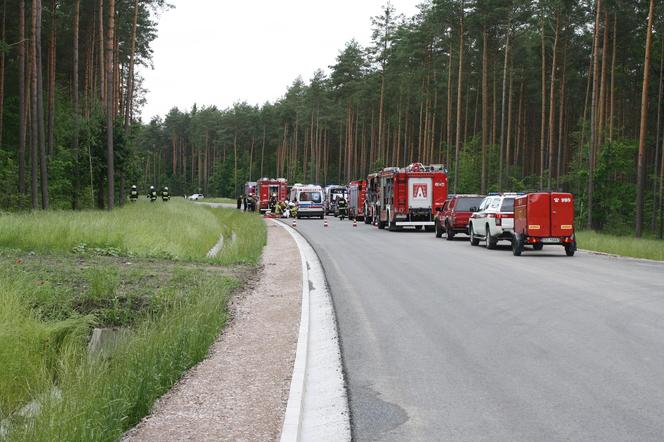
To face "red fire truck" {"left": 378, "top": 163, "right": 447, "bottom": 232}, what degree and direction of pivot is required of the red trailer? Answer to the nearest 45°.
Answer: approximately 45° to its left

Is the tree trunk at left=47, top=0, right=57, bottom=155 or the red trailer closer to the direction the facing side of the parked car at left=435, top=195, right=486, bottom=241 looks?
the tree trunk

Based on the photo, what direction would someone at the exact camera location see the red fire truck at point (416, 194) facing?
facing away from the viewer and to the left of the viewer

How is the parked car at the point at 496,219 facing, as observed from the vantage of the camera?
facing away from the viewer and to the left of the viewer

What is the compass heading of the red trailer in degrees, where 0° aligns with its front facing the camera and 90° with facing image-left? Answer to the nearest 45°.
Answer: approximately 180°

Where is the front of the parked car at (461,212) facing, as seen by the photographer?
facing away from the viewer and to the left of the viewer

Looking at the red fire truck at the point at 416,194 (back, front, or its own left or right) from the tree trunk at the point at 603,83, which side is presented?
right

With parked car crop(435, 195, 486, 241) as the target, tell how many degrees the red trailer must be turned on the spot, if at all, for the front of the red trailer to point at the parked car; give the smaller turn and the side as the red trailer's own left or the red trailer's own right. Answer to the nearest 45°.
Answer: approximately 45° to the red trailer's own left

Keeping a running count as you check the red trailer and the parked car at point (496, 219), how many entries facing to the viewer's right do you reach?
0

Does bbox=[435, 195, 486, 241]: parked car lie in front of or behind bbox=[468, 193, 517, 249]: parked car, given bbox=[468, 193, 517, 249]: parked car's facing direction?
in front

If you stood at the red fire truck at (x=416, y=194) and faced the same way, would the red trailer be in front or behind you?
behind

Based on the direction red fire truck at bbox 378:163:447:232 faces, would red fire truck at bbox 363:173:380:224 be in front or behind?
in front

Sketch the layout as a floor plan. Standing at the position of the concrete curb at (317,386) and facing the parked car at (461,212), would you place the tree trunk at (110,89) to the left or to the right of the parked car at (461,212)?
left
